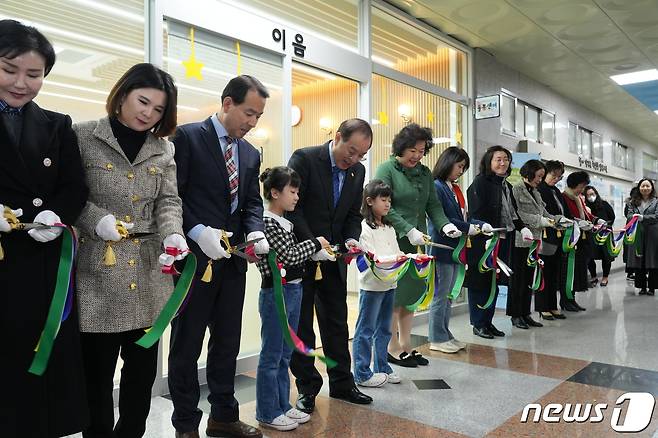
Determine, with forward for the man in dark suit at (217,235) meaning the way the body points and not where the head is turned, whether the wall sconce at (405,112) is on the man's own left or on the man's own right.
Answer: on the man's own left

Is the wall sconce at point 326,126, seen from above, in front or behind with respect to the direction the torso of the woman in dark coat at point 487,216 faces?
behind

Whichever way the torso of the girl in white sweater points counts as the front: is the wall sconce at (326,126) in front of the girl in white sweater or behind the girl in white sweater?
behind

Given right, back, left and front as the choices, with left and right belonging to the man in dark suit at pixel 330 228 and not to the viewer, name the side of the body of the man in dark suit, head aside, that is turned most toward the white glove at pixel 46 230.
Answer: right

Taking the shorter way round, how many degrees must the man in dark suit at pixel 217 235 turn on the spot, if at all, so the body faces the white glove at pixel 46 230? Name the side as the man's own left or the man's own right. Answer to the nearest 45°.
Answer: approximately 90° to the man's own right

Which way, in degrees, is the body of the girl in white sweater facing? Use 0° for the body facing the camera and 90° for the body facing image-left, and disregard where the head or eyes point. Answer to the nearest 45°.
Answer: approximately 315°

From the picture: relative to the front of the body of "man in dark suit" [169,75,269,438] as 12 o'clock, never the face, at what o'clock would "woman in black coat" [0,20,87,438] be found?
The woman in black coat is roughly at 3 o'clock from the man in dark suit.

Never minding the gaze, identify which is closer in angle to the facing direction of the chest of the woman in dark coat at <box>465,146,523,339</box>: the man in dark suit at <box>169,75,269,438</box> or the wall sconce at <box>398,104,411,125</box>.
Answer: the man in dark suit

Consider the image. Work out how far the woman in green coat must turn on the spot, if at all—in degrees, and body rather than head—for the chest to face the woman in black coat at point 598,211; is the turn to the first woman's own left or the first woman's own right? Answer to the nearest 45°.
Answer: approximately 90° to the first woman's own left
